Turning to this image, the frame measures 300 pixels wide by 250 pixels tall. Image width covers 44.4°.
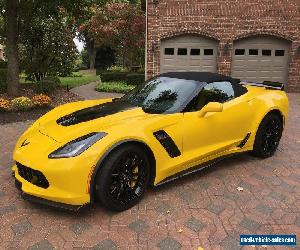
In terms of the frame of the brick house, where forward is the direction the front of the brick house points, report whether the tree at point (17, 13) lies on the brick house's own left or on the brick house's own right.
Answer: on the brick house's own right

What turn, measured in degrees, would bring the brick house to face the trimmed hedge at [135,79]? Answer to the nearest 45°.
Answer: approximately 90° to its right

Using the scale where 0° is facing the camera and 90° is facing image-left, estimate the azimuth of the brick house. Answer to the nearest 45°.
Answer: approximately 0°

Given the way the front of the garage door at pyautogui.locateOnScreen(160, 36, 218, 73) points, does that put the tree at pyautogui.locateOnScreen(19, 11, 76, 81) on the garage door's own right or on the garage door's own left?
on the garage door's own right

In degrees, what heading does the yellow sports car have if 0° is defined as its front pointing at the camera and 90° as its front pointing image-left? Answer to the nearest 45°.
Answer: approximately 45°

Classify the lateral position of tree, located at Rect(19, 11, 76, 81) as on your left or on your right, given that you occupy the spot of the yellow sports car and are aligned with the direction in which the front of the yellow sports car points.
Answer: on your right

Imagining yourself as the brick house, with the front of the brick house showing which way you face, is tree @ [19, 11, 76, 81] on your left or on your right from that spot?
on your right

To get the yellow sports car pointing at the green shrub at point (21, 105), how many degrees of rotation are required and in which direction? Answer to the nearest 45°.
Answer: approximately 90° to its right

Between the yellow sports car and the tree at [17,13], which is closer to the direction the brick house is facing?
the yellow sports car

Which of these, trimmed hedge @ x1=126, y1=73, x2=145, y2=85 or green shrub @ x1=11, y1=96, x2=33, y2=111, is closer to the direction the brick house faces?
the green shrub

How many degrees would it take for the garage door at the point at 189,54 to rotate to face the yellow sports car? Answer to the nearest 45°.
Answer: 0° — it already faces it

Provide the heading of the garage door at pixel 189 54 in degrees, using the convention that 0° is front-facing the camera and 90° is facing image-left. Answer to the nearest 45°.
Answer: approximately 0°
